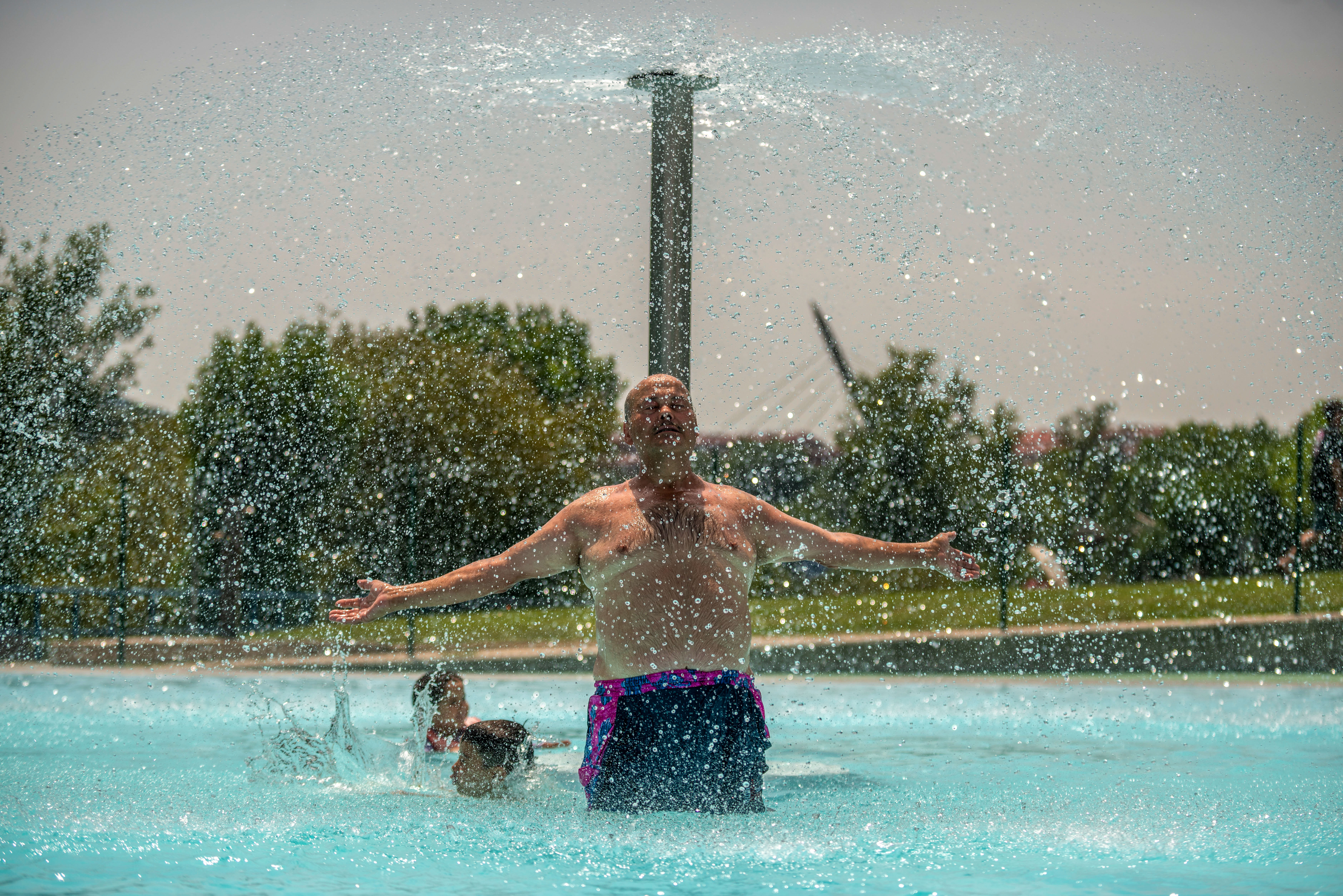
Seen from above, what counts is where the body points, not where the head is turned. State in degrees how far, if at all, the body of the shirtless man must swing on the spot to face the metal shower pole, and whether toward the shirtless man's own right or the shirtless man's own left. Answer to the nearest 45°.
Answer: approximately 180°

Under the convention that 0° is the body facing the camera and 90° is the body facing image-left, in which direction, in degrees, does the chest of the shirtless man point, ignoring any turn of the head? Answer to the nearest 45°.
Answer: approximately 0°

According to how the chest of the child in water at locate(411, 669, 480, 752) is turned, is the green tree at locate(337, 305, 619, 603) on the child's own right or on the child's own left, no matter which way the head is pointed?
on the child's own left

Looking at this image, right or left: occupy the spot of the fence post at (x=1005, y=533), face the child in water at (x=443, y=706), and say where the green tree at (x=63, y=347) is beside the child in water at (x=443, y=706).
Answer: right

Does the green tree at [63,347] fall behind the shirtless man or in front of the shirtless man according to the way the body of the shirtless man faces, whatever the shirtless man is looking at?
behind
